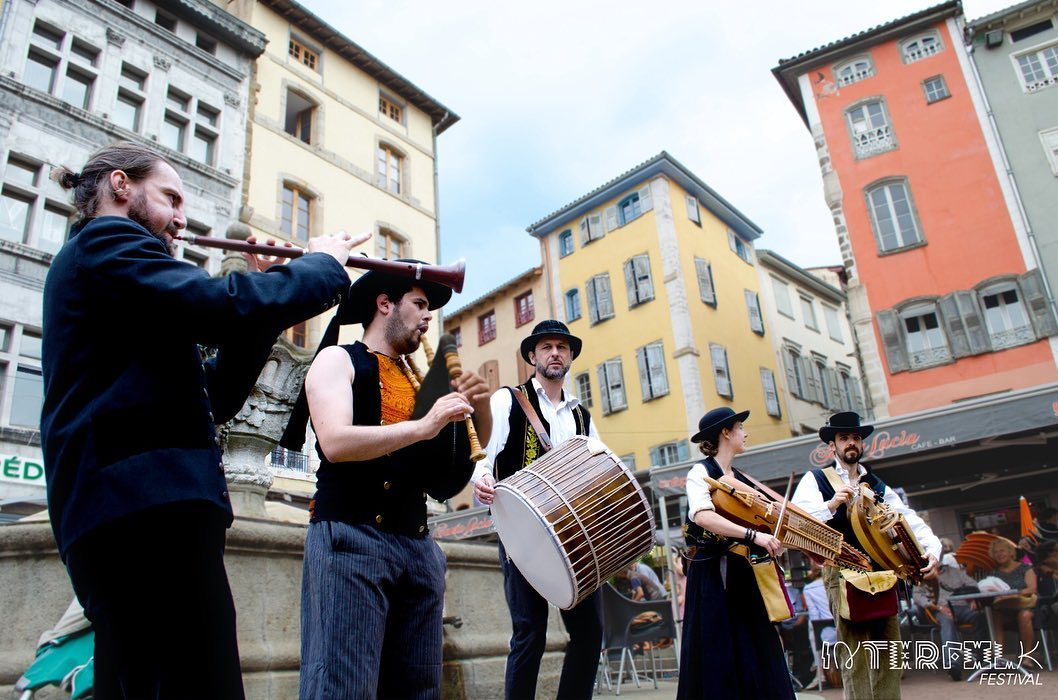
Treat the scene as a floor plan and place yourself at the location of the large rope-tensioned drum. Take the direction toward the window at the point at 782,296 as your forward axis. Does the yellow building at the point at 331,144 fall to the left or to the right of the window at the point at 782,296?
left

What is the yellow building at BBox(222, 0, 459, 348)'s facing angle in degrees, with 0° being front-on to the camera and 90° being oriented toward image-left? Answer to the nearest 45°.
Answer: approximately 315°

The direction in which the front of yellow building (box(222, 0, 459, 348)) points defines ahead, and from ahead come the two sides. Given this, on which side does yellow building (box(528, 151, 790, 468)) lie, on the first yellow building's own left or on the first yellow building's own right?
on the first yellow building's own left

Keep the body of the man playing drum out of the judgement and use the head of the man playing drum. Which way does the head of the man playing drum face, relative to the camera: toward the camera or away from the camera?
toward the camera

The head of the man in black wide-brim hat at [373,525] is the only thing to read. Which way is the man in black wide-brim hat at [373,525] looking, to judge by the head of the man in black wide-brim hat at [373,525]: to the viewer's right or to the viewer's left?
to the viewer's right

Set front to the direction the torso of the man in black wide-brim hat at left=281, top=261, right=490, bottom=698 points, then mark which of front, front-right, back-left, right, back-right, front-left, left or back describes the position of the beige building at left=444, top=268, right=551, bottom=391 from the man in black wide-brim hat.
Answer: back-left

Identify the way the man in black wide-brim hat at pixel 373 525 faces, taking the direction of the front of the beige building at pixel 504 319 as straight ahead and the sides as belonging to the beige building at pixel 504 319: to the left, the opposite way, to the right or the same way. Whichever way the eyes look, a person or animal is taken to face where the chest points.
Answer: to the left

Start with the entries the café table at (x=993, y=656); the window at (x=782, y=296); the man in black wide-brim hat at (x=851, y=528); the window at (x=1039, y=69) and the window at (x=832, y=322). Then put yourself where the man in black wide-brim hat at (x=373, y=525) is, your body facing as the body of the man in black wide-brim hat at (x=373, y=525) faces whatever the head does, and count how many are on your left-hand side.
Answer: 5

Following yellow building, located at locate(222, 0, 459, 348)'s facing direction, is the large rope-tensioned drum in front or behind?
in front

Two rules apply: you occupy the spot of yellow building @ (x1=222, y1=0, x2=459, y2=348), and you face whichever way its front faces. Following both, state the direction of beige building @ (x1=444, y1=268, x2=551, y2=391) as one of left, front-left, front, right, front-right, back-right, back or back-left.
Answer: left

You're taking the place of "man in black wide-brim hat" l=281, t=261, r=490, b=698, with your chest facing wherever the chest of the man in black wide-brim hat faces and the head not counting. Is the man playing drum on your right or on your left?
on your left
